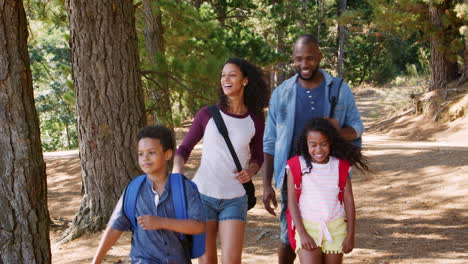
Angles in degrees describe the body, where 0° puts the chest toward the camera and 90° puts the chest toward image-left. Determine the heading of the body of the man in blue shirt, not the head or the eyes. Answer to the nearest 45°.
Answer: approximately 0°

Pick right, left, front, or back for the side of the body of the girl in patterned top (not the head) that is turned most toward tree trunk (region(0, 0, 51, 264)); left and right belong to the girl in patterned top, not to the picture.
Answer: right

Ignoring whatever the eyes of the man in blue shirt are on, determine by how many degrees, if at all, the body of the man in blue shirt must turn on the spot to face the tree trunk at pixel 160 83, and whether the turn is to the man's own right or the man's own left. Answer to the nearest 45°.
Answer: approximately 135° to the man's own right

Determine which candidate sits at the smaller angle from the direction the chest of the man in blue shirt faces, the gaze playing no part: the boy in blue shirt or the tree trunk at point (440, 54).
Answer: the boy in blue shirt

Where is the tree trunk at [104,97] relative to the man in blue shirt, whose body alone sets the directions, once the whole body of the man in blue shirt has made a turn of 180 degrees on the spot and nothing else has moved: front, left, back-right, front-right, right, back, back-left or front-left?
front-left

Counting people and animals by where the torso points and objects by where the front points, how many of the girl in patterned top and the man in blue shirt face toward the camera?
2

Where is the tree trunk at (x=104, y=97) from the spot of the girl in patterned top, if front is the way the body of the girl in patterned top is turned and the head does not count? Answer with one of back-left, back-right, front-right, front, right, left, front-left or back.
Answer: back-right

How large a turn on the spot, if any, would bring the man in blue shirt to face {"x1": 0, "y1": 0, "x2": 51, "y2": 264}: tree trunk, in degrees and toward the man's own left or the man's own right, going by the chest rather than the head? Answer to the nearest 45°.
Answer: approximately 90° to the man's own right

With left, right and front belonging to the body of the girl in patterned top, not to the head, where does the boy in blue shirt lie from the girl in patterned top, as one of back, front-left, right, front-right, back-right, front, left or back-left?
front-right

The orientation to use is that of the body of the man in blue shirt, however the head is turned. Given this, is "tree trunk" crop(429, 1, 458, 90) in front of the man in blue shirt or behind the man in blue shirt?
behind

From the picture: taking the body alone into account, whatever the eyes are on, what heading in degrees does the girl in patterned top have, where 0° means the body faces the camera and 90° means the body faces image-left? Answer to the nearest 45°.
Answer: approximately 0°

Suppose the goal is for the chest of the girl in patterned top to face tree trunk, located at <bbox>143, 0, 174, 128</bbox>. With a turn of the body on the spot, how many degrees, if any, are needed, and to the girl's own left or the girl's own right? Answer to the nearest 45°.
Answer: approximately 135° to the girl's own right
